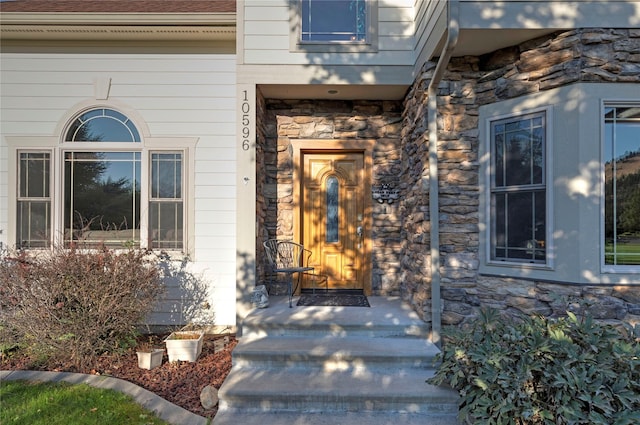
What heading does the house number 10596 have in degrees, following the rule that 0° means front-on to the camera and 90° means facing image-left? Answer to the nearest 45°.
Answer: approximately 0°

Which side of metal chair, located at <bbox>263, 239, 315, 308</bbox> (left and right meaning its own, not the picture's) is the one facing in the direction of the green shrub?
front

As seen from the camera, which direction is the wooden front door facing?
toward the camera

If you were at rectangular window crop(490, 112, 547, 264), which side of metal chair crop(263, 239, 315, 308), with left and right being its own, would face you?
front

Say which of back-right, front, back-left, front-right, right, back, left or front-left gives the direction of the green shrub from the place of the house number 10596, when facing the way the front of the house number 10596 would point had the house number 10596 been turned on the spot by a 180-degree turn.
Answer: back-right

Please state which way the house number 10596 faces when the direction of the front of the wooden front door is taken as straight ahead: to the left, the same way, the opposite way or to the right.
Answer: the same way

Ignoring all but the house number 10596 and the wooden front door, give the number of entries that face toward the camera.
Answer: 2

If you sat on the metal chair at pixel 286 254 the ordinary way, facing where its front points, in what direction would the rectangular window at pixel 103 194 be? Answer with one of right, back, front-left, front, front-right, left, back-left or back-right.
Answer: back-right

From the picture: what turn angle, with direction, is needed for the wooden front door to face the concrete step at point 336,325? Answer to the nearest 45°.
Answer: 0° — it already faces it

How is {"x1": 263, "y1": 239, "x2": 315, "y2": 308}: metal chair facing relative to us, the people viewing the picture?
facing the viewer and to the right of the viewer

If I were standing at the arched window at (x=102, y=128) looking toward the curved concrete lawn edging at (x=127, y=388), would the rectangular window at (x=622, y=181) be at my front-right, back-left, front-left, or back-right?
front-left

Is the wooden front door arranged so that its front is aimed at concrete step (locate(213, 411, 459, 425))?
yes
